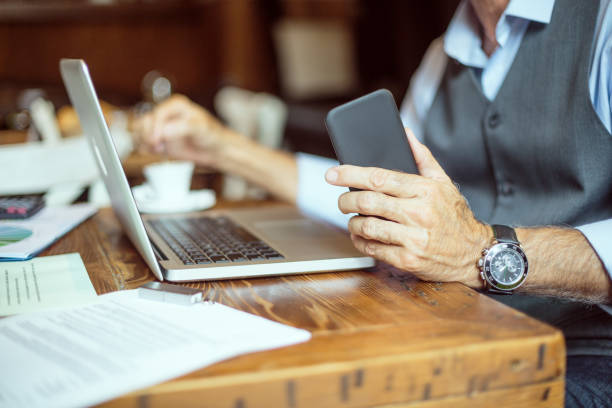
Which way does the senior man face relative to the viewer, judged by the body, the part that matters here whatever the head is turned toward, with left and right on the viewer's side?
facing the viewer and to the left of the viewer

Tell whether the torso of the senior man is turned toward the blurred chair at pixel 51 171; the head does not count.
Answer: no

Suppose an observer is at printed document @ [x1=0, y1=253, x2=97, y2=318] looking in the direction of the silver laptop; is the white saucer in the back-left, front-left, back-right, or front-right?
front-left

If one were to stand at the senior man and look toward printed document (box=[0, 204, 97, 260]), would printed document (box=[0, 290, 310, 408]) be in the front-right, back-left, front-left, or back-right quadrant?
front-left

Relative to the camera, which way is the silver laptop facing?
to the viewer's right

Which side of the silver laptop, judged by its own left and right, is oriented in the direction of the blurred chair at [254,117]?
left
